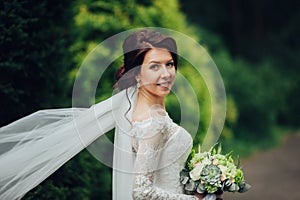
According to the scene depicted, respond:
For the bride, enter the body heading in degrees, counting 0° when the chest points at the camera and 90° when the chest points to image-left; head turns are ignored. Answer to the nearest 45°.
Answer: approximately 270°
